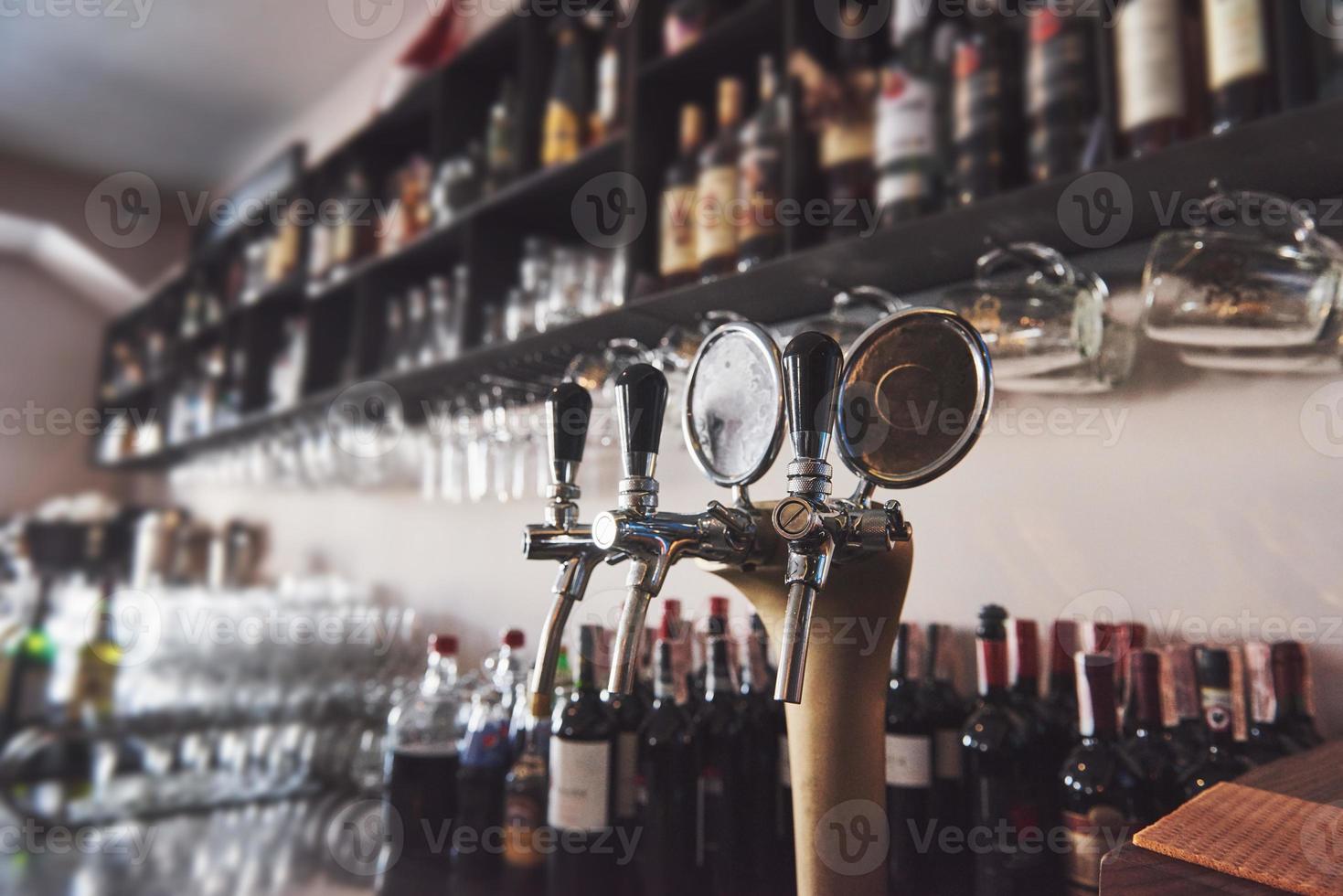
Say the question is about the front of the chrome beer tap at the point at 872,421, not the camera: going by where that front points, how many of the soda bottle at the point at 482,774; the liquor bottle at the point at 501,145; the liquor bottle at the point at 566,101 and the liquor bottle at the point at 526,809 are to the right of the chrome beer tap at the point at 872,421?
4

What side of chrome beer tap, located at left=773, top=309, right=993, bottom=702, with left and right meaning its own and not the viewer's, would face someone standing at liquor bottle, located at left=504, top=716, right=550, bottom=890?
right

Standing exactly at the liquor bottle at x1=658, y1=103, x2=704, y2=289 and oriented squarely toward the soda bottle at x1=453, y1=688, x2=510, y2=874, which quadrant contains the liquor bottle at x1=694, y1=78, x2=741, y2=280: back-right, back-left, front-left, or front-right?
back-left

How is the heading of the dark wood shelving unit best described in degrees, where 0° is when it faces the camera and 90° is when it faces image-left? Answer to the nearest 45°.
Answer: approximately 45°

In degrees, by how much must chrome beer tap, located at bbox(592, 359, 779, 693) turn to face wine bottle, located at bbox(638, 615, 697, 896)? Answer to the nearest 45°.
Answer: approximately 135° to its right

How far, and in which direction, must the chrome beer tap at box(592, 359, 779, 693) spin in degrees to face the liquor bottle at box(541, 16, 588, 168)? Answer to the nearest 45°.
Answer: approximately 135° to its right
